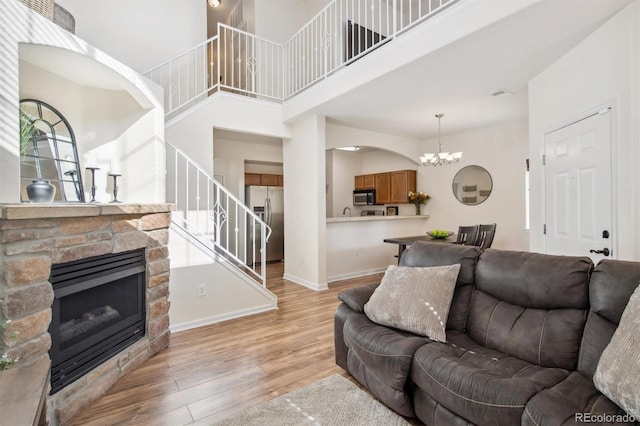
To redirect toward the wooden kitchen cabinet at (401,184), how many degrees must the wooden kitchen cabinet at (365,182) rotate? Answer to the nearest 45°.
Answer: approximately 45° to its left

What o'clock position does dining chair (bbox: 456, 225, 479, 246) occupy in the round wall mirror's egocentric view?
The dining chair is roughly at 12 o'clock from the round wall mirror.

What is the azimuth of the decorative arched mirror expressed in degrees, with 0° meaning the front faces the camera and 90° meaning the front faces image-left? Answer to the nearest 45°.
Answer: approximately 315°

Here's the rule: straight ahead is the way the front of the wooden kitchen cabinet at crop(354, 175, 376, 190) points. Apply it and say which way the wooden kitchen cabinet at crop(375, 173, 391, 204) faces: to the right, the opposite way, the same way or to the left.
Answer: the same way

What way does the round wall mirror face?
toward the camera

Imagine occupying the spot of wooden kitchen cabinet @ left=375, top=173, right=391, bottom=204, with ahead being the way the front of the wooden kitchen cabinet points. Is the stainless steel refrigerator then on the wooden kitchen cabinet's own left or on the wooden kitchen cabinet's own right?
on the wooden kitchen cabinet's own right

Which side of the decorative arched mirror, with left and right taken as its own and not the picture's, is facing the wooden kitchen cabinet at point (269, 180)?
left

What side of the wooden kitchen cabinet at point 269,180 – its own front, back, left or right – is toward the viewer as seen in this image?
front

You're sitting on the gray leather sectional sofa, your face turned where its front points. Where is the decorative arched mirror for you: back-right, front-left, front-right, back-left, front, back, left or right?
front-right

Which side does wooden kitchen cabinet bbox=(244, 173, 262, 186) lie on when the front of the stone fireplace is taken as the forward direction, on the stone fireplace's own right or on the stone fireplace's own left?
on the stone fireplace's own left

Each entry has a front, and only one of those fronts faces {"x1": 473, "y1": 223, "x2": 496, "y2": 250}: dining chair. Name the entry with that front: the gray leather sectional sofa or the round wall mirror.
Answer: the round wall mirror

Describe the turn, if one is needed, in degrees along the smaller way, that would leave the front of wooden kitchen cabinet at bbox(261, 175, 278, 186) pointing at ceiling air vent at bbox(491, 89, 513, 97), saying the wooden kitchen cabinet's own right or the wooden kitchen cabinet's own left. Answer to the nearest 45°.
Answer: approximately 45° to the wooden kitchen cabinet's own left

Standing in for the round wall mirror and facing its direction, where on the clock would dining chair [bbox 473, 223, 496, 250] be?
The dining chair is roughly at 12 o'clock from the round wall mirror.

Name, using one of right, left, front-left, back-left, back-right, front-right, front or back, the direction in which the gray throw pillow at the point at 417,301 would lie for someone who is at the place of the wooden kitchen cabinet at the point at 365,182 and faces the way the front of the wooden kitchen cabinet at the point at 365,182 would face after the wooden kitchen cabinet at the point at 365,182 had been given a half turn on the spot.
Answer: back

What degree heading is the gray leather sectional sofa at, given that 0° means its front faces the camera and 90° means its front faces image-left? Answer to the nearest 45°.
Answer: approximately 45°

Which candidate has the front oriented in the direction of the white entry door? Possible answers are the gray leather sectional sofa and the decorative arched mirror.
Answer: the decorative arched mirror

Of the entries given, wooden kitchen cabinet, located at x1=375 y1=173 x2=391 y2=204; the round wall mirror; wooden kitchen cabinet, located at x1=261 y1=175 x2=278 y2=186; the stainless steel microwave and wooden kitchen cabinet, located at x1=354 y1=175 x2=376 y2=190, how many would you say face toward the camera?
5

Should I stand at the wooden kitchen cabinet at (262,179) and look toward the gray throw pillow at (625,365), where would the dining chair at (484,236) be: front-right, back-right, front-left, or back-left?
front-left

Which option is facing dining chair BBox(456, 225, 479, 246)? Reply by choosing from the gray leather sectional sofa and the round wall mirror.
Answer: the round wall mirror
